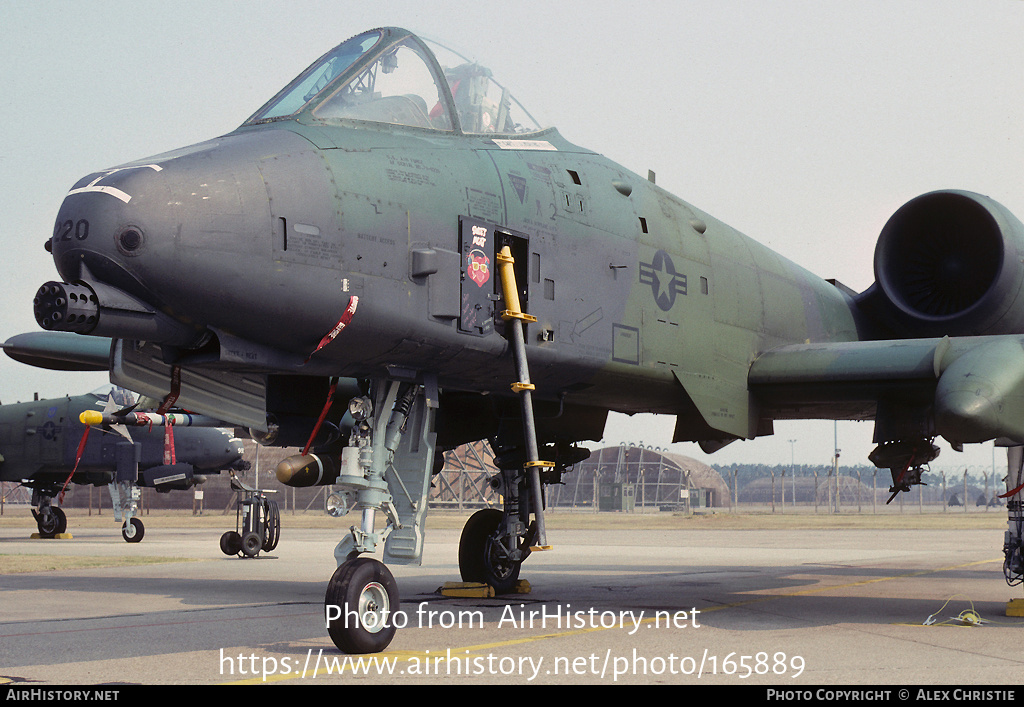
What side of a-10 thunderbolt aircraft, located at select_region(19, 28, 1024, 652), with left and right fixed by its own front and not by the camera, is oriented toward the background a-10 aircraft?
right

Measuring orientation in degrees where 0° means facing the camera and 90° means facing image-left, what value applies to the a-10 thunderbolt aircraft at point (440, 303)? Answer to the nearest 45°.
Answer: approximately 45°
